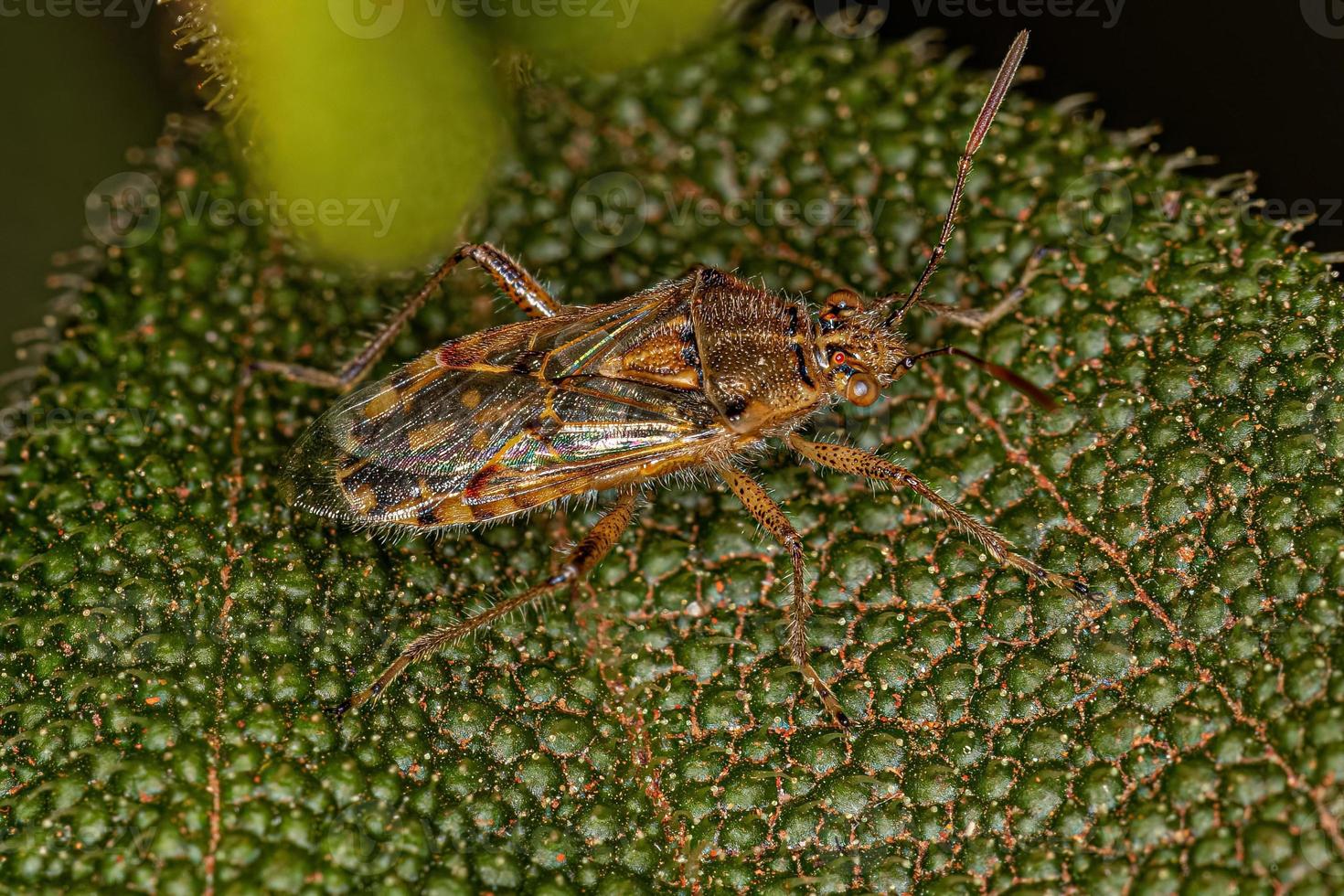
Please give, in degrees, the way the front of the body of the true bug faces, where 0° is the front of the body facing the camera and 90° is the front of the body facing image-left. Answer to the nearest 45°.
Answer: approximately 270°
